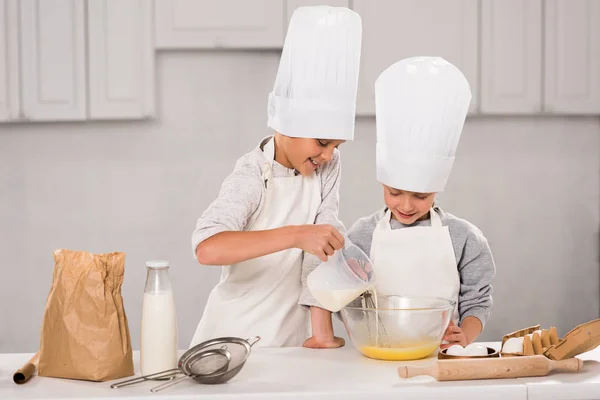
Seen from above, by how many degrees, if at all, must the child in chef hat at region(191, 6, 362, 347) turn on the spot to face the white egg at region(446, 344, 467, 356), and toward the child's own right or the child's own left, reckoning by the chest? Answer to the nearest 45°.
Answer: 0° — they already face it

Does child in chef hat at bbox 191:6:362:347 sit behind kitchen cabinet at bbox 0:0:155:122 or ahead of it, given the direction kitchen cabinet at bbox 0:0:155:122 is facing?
ahead

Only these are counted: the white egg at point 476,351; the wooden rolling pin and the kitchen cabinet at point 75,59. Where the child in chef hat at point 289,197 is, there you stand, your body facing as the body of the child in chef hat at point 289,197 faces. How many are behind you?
1

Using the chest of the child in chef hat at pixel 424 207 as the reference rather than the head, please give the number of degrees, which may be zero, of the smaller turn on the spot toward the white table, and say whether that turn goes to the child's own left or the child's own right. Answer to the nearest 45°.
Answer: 0° — they already face it

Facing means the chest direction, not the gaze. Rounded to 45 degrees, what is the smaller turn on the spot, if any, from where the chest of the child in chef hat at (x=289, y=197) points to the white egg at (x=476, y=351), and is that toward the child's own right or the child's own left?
0° — they already face it

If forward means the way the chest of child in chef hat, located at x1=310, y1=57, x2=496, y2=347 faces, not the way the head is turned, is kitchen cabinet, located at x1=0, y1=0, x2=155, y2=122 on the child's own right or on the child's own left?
on the child's own right

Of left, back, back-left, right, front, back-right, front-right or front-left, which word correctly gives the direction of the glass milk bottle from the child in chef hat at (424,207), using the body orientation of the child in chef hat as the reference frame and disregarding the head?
front-right

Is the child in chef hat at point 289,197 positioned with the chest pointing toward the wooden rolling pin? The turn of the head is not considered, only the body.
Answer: yes

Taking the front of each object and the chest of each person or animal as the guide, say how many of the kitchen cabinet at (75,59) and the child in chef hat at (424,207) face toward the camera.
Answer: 2

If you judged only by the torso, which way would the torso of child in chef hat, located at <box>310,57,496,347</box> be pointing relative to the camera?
toward the camera

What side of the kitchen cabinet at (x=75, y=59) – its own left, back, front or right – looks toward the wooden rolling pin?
front

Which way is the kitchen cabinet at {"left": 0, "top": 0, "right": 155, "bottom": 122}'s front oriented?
toward the camera
